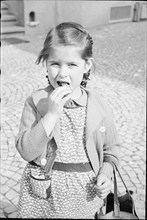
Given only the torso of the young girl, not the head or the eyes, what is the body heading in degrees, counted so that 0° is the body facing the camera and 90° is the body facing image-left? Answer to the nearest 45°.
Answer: approximately 0°

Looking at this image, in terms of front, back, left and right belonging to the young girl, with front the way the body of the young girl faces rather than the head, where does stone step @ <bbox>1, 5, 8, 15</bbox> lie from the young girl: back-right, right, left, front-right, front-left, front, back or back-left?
back

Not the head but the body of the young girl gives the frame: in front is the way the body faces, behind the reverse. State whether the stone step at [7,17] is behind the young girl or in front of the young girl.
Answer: behind

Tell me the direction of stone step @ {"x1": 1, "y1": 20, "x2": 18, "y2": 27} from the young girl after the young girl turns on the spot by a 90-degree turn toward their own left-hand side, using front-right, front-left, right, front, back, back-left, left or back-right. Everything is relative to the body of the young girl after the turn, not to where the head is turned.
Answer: left

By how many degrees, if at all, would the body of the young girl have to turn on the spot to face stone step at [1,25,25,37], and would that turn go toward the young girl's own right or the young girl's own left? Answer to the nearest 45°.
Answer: approximately 180°
